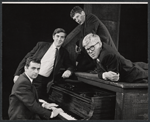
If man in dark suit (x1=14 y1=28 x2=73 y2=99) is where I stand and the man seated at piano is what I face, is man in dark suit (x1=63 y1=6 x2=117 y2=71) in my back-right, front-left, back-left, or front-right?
back-left

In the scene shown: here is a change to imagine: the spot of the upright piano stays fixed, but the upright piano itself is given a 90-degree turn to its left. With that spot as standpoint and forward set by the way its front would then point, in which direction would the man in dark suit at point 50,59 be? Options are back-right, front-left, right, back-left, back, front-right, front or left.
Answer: back

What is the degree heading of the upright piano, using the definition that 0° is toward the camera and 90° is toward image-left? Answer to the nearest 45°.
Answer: approximately 45°

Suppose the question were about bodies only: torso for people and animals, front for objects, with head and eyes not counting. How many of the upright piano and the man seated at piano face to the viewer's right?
1

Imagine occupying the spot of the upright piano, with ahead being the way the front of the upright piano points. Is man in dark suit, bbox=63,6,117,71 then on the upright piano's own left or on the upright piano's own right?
on the upright piano's own right

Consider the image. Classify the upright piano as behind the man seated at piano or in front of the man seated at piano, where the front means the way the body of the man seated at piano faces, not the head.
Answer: in front

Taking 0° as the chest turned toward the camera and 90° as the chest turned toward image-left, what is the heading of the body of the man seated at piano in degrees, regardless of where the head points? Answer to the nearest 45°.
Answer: approximately 270°
